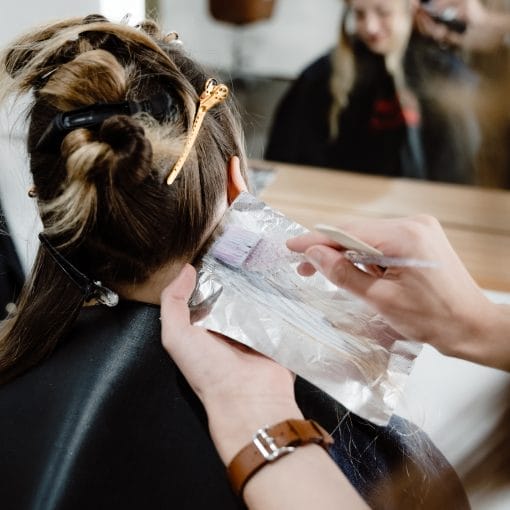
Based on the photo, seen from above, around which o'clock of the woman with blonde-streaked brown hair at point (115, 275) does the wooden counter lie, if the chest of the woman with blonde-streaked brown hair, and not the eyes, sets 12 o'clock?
The wooden counter is roughly at 1 o'clock from the woman with blonde-streaked brown hair.

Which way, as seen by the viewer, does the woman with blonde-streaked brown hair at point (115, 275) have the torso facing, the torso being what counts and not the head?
away from the camera
